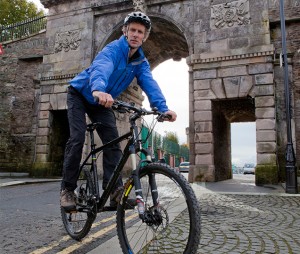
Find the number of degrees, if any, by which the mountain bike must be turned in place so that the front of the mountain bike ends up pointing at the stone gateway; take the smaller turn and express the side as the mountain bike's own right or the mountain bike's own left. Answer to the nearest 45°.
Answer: approximately 135° to the mountain bike's own left

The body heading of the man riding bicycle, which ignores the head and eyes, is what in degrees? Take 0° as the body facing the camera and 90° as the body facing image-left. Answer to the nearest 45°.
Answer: approximately 315°

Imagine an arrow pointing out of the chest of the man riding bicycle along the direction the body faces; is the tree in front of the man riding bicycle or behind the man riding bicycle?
behind

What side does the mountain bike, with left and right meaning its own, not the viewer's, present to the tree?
back

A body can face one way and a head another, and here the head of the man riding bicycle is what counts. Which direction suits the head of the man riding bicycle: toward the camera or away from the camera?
toward the camera

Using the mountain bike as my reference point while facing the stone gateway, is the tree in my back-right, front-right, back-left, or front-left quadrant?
front-left

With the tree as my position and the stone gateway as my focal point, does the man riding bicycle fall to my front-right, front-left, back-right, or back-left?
front-right

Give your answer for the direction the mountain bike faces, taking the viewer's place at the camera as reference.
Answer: facing the viewer and to the right of the viewer
